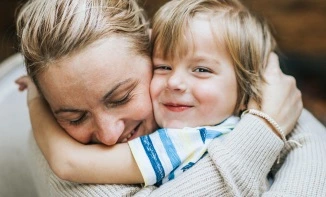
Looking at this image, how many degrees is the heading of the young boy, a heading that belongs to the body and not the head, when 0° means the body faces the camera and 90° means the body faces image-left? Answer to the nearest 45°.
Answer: approximately 45°

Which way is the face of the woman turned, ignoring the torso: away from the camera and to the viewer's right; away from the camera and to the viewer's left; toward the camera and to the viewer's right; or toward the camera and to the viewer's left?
toward the camera and to the viewer's right

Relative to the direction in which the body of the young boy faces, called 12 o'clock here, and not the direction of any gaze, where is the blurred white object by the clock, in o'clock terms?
The blurred white object is roughly at 2 o'clock from the young boy.

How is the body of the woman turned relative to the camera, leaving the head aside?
toward the camera
